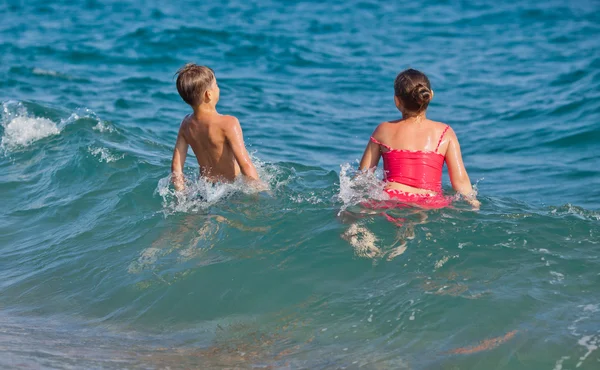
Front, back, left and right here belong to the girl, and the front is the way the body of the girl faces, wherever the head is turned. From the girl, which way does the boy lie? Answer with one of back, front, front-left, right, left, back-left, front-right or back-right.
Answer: left

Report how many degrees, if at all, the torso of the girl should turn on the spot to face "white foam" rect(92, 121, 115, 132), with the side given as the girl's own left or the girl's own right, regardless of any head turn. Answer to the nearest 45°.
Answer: approximately 45° to the girl's own left

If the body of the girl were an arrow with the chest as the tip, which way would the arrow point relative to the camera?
away from the camera

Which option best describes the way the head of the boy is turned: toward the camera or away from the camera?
away from the camera

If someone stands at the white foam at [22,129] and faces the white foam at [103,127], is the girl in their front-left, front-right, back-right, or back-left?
front-right

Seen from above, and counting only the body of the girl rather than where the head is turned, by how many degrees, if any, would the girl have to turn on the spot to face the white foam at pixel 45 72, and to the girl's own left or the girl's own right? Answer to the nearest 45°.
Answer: approximately 45° to the girl's own left

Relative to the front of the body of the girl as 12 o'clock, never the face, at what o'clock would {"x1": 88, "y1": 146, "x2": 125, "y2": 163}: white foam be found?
The white foam is roughly at 10 o'clock from the girl.

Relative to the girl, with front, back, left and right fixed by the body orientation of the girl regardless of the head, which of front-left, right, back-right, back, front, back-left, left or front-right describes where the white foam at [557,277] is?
back-right

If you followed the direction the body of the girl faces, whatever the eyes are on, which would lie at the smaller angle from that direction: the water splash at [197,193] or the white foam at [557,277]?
the water splash

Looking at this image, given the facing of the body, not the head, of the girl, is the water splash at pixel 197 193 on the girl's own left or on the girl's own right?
on the girl's own left

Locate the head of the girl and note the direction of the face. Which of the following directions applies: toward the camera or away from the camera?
away from the camera
